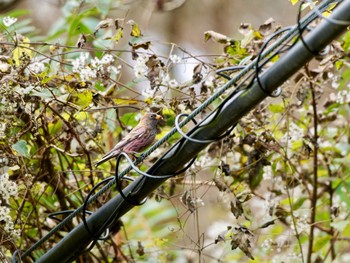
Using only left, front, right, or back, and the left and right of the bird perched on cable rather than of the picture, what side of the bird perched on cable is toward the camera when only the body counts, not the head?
right

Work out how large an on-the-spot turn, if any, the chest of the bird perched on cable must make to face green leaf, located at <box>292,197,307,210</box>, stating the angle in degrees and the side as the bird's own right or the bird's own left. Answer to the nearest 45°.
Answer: approximately 45° to the bird's own left

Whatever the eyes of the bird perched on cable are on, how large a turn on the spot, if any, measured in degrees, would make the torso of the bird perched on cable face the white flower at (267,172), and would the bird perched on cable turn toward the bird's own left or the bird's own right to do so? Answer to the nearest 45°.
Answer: approximately 45° to the bird's own left

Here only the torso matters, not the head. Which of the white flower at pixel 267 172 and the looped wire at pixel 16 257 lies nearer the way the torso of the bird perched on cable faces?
the white flower
